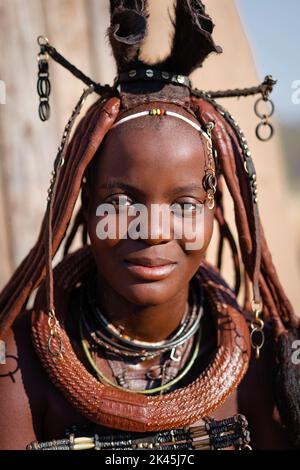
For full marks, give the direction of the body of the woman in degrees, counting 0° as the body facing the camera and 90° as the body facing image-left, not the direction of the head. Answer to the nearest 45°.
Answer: approximately 0°
